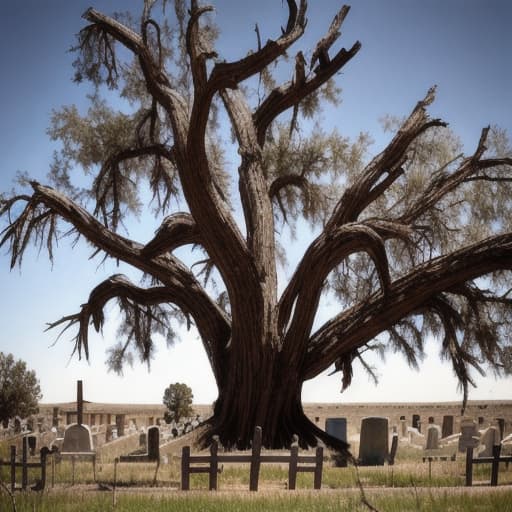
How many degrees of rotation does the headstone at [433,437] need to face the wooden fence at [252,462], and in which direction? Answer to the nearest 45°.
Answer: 0° — it already faces it

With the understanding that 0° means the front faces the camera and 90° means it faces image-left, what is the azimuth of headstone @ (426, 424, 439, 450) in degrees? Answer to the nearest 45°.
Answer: approximately 0°

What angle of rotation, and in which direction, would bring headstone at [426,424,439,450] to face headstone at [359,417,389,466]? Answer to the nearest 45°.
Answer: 0° — it already faces it

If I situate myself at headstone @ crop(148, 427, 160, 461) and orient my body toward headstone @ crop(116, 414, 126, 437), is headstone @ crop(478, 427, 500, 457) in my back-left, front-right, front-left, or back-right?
back-right

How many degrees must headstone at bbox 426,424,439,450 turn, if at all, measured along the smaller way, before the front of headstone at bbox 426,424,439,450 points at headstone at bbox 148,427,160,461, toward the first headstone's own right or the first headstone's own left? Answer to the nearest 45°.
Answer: approximately 45° to the first headstone's own right

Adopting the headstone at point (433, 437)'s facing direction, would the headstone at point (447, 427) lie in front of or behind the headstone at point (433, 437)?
behind
